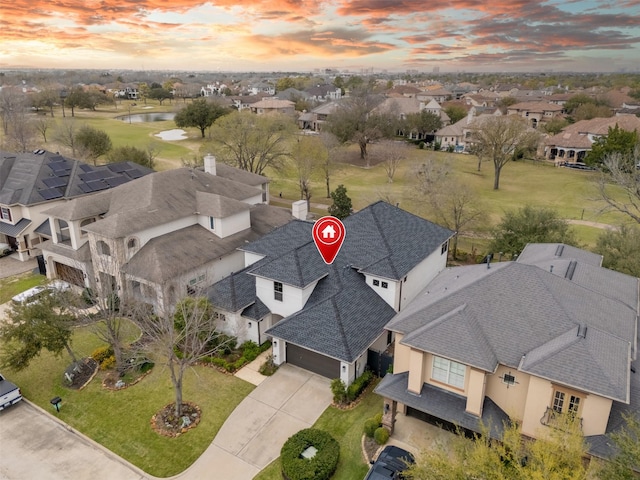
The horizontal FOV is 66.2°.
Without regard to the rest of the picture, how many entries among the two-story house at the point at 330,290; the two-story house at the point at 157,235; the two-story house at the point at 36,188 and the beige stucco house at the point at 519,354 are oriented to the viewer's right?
0

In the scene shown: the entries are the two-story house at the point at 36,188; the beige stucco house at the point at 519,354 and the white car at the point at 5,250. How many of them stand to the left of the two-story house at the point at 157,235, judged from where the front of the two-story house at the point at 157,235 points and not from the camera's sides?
1

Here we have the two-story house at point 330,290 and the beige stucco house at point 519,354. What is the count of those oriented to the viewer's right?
0

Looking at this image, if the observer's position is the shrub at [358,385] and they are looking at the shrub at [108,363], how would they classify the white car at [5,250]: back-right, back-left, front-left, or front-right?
front-right

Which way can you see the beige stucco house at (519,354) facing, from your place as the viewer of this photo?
facing the viewer and to the left of the viewer

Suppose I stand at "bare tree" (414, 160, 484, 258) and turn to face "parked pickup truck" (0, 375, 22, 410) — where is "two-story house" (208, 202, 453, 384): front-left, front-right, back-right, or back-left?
front-left

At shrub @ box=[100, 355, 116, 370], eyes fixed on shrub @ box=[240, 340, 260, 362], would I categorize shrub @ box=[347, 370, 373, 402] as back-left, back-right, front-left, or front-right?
front-right

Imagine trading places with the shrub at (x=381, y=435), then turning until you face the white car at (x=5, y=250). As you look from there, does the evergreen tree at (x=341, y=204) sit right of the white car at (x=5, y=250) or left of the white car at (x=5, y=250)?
right

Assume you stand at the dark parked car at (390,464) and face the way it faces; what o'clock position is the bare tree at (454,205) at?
The bare tree is roughly at 11 o'clock from the dark parked car.

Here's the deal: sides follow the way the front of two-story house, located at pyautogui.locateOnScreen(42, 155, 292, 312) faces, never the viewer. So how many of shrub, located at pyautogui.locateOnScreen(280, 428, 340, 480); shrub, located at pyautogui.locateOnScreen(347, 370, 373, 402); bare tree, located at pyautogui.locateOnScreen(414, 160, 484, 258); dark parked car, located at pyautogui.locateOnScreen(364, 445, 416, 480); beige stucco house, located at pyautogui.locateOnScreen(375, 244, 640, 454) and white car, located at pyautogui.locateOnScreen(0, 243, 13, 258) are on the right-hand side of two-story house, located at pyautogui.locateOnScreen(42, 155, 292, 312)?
1

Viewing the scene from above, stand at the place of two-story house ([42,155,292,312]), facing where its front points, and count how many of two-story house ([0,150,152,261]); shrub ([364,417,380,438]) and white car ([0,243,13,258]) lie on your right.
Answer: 2

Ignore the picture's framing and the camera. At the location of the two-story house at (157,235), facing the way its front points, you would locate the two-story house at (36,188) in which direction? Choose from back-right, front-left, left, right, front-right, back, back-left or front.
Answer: right

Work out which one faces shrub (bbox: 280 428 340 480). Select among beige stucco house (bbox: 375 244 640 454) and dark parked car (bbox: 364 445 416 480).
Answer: the beige stucco house

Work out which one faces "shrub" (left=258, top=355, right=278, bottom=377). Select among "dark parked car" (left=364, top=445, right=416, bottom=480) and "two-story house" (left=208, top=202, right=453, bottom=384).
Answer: the two-story house

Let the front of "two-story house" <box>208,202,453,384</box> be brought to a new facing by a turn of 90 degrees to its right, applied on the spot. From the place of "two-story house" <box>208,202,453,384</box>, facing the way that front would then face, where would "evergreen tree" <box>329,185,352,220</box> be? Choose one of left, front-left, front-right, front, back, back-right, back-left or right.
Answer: front-right

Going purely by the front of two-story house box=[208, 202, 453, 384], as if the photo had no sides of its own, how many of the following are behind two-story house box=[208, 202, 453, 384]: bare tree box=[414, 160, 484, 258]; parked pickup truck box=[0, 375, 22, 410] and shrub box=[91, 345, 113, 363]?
1

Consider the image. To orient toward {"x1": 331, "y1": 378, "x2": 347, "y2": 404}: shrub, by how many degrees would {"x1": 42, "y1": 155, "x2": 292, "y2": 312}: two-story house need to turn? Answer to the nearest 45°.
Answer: approximately 90° to its left

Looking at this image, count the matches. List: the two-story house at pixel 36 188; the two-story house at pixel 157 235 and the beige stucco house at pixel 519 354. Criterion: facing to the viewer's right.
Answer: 0

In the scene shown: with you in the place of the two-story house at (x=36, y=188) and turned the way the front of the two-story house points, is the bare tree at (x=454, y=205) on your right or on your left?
on your left

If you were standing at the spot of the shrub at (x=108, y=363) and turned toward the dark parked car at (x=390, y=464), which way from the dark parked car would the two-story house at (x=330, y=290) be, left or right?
left
